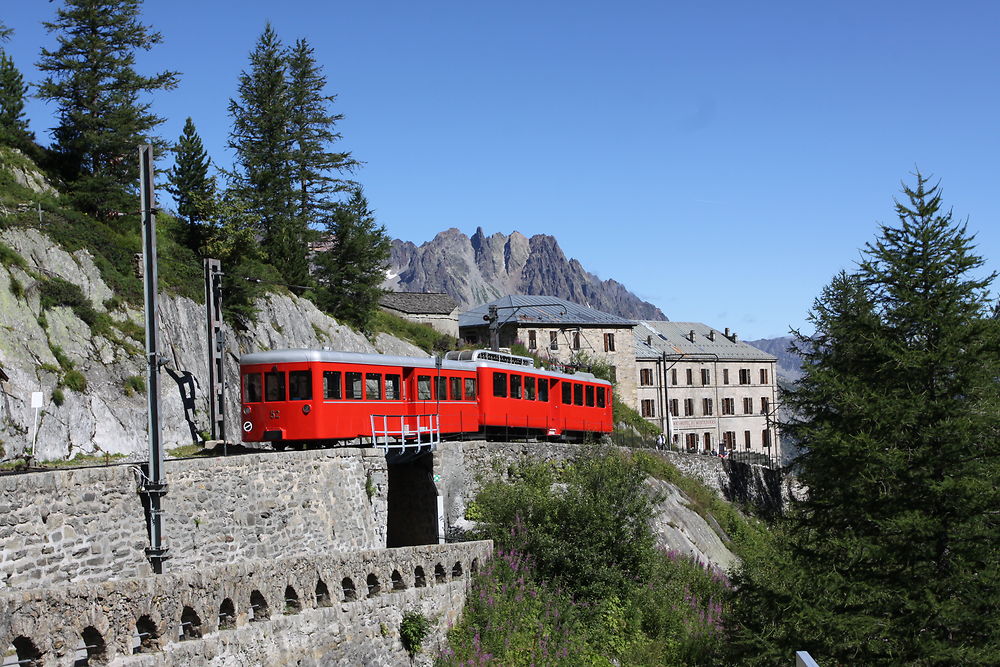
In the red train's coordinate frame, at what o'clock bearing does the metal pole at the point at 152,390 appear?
The metal pole is roughly at 11 o'clock from the red train.

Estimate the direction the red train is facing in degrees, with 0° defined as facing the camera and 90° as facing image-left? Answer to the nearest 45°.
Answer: approximately 45°
